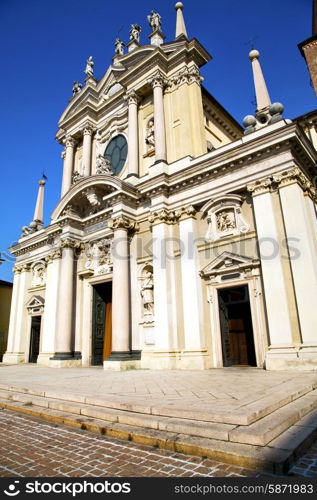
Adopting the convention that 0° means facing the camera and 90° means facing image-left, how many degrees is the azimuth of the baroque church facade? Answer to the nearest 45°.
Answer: approximately 45°
